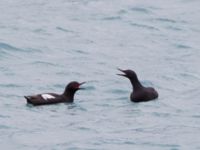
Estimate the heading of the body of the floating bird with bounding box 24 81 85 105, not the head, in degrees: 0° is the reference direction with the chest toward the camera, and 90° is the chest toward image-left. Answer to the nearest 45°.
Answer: approximately 270°

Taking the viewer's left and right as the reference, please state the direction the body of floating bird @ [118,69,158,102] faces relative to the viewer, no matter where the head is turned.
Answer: facing to the left of the viewer
